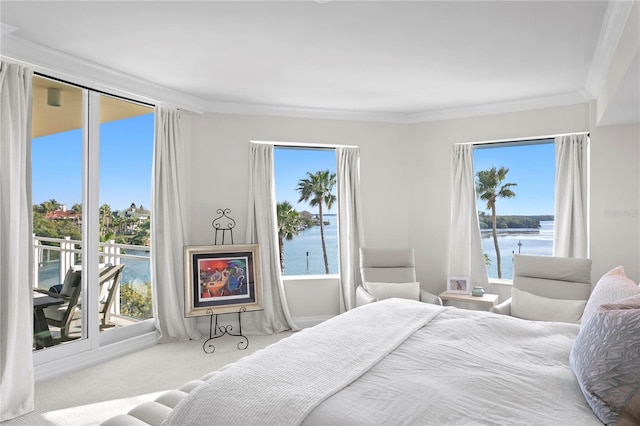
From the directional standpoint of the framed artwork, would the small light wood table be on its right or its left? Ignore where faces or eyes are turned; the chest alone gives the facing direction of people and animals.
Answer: on its left

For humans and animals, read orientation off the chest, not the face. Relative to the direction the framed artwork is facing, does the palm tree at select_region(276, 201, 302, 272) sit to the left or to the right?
on its left

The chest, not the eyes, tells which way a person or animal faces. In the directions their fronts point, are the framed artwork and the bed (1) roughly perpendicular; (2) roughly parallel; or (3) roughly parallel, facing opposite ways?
roughly perpendicular

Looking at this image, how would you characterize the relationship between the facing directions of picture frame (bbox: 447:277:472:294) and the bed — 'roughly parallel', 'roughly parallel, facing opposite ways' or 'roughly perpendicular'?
roughly perpendicular

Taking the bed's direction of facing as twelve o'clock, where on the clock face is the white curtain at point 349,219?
The white curtain is roughly at 3 o'clock from the bed.

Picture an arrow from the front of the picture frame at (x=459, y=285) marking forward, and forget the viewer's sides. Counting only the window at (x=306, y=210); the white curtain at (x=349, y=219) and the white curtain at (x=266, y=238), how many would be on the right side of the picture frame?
3

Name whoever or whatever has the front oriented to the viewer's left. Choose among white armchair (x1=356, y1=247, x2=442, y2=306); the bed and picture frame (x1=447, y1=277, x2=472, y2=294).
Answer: the bed

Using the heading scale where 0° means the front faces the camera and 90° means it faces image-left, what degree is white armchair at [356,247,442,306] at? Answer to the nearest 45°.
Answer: approximately 315°

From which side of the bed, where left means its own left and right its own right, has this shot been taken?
left

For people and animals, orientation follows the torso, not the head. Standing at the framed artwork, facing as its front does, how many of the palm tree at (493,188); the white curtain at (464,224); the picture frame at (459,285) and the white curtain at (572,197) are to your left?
4
